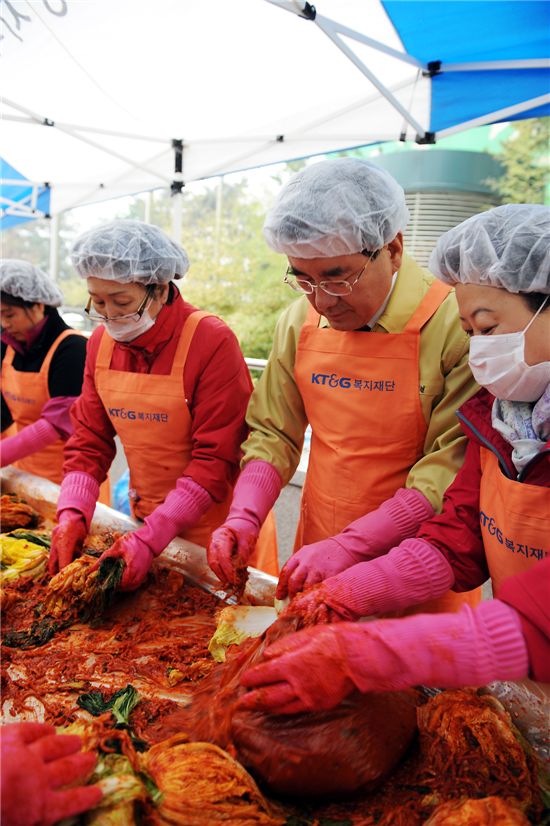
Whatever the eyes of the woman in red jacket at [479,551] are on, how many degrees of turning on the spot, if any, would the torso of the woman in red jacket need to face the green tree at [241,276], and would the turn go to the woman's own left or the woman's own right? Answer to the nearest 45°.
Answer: approximately 135° to the woman's own right

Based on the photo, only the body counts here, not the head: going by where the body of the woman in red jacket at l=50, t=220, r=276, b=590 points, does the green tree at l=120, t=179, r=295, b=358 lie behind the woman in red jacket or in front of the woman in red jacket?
behind

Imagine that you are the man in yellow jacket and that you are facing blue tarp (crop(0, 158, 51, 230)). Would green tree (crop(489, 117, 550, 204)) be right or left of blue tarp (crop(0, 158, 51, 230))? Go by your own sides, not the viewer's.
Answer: right

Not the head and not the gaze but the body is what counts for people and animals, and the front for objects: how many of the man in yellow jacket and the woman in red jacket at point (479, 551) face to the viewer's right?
0

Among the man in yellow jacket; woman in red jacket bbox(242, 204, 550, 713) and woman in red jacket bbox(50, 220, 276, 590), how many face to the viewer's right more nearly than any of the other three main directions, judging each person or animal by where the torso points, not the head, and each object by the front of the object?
0

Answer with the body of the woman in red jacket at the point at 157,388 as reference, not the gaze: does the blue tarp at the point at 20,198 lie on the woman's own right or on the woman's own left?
on the woman's own right

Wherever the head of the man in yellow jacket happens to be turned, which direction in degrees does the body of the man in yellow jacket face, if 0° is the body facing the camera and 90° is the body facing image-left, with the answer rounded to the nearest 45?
approximately 45°

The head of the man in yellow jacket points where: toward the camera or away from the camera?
toward the camera
